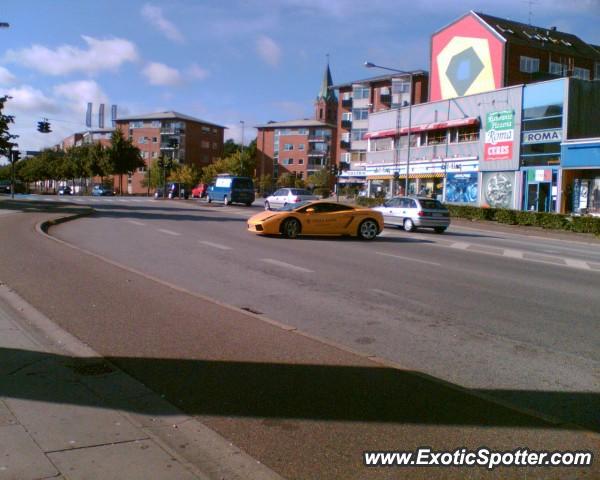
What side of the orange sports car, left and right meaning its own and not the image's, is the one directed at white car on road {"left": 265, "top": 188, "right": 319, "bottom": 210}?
right

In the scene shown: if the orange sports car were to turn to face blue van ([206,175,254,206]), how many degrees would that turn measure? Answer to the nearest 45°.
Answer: approximately 90° to its right

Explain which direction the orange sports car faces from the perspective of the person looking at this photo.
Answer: facing to the left of the viewer

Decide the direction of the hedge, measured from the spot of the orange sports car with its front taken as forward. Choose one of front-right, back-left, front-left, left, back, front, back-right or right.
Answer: back-right
